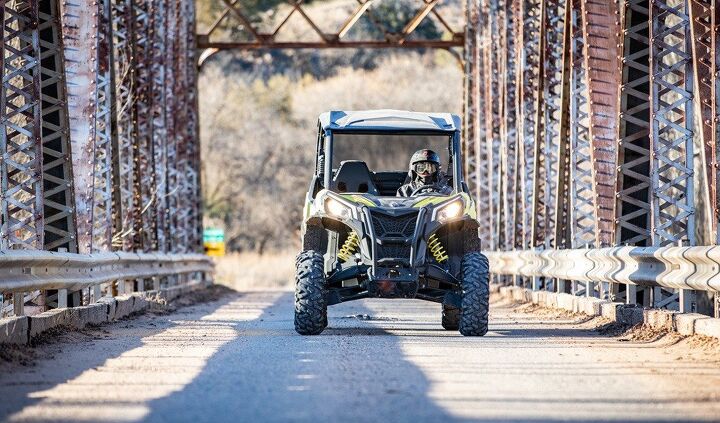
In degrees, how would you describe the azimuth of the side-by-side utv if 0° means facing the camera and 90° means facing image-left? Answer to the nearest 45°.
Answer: approximately 0°

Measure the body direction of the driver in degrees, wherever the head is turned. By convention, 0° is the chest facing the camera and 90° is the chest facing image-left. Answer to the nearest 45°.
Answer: approximately 0°
